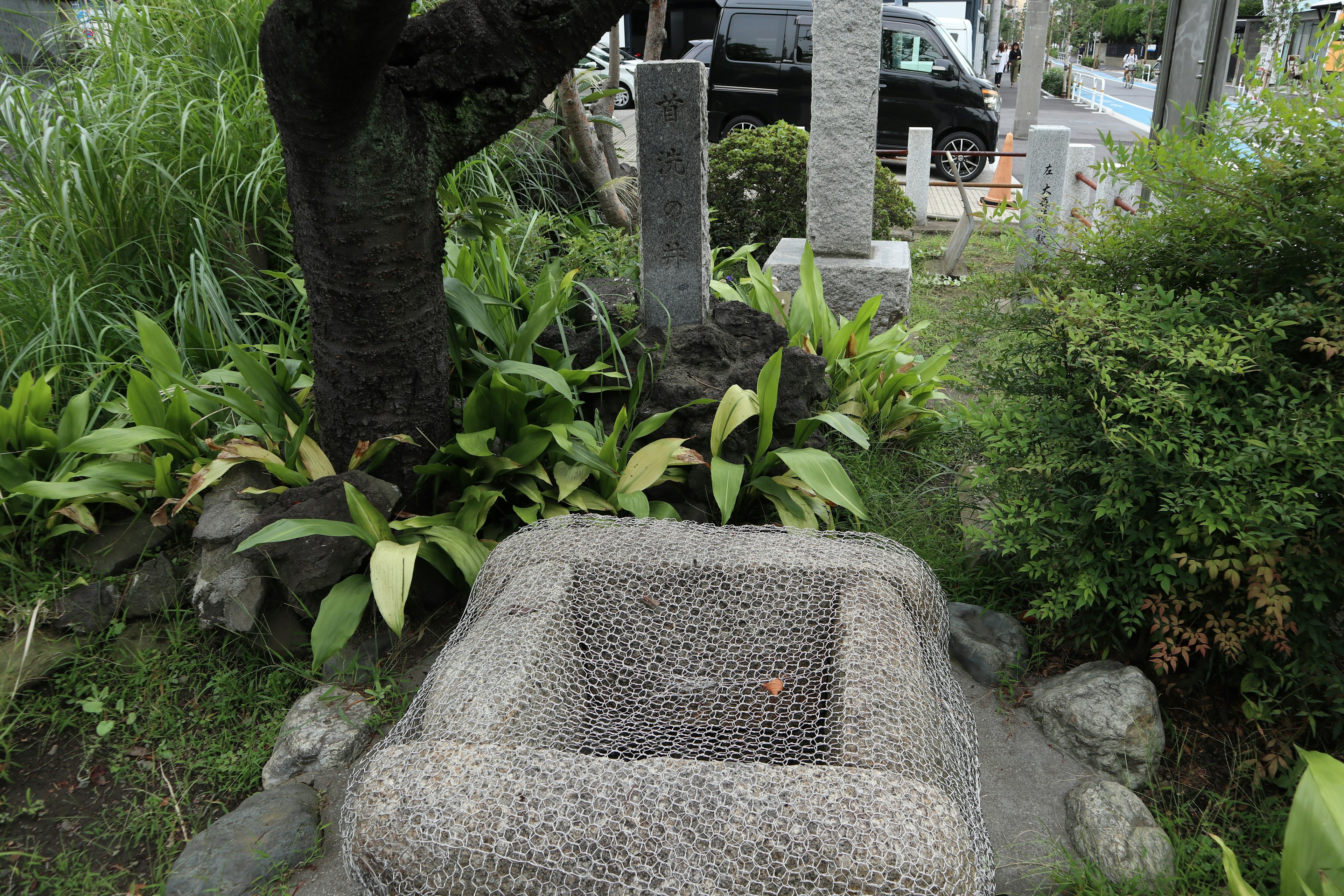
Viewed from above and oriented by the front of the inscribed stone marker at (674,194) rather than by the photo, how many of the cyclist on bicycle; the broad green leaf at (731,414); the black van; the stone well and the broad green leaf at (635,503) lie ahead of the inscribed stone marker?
3

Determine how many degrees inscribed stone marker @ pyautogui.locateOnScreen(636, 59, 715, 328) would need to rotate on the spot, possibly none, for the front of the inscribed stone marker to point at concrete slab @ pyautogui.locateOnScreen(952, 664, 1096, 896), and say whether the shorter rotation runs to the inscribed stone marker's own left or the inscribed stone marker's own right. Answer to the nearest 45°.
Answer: approximately 45° to the inscribed stone marker's own left

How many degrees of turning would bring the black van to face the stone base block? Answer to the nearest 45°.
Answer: approximately 90° to its right

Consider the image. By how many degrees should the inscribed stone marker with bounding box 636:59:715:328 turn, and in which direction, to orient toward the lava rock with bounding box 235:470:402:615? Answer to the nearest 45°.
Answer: approximately 45° to its right

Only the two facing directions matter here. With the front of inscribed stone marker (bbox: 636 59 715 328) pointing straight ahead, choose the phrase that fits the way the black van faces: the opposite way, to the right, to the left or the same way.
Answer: to the left

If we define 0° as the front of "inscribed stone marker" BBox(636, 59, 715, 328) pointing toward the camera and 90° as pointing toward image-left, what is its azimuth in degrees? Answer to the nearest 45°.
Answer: approximately 0°

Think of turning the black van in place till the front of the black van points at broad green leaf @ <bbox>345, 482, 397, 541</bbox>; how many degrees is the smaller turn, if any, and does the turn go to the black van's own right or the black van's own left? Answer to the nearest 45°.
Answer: approximately 90° to the black van's own right

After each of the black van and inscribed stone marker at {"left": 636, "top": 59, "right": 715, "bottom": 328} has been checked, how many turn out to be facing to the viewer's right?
1

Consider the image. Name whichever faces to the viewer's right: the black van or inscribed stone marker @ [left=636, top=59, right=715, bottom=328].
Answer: the black van

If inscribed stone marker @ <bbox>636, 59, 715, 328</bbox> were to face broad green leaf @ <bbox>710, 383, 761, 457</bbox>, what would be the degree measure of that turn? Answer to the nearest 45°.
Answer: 0° — it already faces it

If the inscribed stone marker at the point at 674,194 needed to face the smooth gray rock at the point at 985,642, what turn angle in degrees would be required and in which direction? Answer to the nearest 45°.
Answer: approximately 45° to its left

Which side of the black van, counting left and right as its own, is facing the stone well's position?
right

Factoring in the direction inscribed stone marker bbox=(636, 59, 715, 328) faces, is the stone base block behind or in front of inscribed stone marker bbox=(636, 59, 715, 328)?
behind

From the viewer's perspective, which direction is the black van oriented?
to the viewer's right

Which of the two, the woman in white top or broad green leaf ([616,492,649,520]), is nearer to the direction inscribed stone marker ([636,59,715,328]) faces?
the broad green leaf

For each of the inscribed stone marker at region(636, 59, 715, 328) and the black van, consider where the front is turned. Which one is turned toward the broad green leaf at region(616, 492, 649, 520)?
the inscribed stone marker
